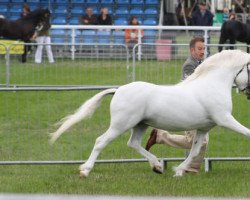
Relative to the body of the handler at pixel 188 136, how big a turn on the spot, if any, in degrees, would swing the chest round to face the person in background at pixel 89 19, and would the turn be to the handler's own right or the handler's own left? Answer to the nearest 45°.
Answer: approximately 90° to the handler's own left

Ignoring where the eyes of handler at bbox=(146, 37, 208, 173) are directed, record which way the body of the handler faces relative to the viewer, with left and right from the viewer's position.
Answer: facing to the right of the viewer

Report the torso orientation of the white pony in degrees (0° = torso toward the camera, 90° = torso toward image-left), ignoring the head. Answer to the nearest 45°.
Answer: approximately 270°

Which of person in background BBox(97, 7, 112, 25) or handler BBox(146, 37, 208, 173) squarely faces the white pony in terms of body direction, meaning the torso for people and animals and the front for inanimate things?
the person in background

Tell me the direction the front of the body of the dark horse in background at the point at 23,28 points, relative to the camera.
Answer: to the viewer's right

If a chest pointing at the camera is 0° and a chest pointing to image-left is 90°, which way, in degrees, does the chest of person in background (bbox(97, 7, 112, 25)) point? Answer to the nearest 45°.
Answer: approximately 0°

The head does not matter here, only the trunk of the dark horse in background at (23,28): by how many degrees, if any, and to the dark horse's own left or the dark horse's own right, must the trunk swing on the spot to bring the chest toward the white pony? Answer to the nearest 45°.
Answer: approximately 90° to the dark horse's own right

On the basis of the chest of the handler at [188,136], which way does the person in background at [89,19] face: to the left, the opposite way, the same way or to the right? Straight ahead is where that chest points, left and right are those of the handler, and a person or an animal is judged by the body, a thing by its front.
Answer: to the right

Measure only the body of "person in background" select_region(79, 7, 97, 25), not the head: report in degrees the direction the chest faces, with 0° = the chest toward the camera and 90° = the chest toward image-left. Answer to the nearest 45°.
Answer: approximately 0°
